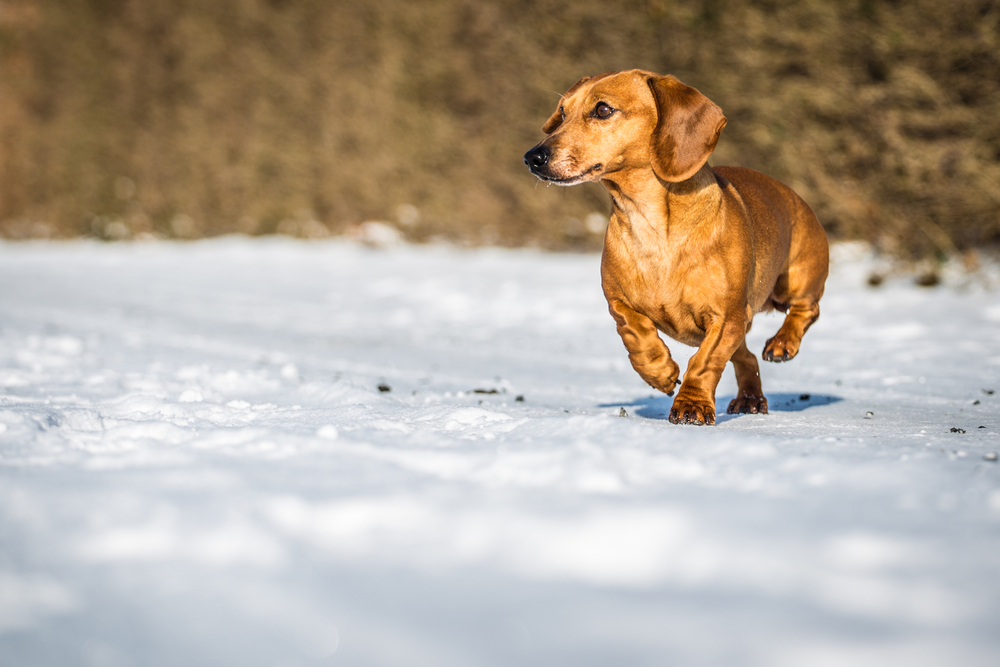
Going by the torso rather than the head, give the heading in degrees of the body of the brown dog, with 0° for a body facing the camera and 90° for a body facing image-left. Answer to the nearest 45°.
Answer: approximately 45°
